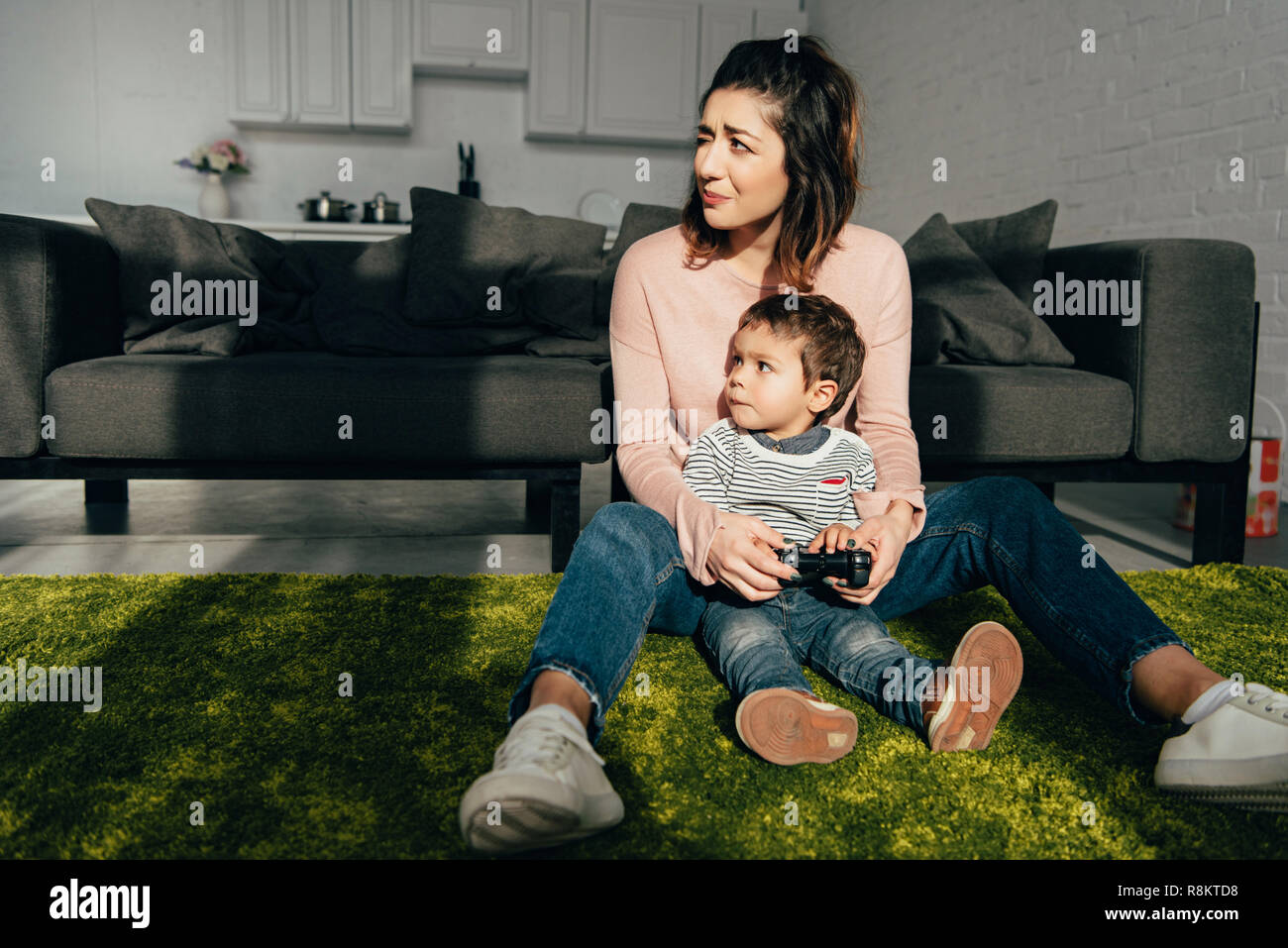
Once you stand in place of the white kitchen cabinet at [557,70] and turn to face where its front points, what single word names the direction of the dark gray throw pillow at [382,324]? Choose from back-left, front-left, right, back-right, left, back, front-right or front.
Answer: front

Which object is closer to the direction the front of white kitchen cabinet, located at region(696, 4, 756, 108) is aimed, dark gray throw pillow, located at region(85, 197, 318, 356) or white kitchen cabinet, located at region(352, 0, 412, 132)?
the dark gray throw pillow

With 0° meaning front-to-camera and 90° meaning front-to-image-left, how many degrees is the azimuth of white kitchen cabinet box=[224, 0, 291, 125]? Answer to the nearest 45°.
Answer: approximately 0°

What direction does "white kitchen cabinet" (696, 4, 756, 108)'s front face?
toward the camera

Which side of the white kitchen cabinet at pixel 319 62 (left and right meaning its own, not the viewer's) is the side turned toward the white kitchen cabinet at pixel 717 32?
left

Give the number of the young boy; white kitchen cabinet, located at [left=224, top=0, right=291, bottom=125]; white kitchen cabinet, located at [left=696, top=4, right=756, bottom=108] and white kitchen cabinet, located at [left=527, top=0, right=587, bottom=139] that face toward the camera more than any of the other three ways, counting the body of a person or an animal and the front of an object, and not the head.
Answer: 4

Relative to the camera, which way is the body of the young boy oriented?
toward the camera

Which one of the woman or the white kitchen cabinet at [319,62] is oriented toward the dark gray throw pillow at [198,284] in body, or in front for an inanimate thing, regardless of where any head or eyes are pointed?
the white kitchen cabinet

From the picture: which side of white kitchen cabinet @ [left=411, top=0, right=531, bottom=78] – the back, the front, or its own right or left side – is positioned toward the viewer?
front

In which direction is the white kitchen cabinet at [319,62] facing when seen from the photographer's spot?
facing the viewer
